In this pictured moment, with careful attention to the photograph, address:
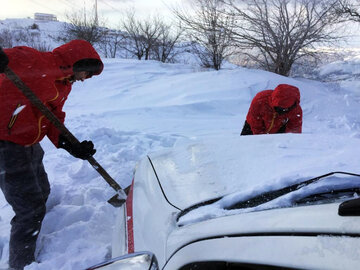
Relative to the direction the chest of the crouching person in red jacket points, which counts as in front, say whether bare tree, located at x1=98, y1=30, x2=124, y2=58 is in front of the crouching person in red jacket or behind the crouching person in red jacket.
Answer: behind

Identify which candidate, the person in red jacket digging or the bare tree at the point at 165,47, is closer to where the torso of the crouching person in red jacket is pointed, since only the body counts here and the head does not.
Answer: the person in red jacket digging

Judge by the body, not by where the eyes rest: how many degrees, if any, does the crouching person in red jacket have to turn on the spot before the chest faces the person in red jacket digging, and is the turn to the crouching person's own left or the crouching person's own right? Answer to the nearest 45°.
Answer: approximately 90° to the crouching person's own right

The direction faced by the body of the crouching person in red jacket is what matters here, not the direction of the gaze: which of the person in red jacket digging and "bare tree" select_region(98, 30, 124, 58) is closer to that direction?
the person in red jacket digging

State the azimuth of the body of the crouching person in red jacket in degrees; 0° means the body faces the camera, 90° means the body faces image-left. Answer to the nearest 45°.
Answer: approximately 315°

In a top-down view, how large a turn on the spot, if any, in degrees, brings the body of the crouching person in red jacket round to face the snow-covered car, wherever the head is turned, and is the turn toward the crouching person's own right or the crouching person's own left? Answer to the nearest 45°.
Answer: approximately 45° to the crouching person's own right

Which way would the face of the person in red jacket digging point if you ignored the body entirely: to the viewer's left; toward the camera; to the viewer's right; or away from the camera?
to the viewer's right

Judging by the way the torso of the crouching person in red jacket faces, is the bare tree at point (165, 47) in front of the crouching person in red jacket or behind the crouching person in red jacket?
behind

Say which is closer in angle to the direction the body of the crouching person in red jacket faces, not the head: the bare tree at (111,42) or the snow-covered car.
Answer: the snow-covered car
